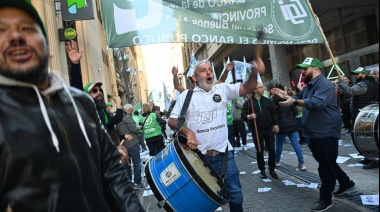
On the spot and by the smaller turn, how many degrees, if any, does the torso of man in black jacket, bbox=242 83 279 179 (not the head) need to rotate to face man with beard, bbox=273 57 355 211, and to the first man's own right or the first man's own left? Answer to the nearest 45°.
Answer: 0° — they already face them

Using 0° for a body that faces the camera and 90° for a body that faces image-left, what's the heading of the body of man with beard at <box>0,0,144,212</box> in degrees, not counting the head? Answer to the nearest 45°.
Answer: approximately 0°

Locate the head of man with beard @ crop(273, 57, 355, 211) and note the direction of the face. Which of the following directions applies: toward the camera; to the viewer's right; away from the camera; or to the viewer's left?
to the viewer's left

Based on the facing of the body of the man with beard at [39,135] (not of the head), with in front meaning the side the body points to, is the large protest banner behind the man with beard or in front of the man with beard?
behind
